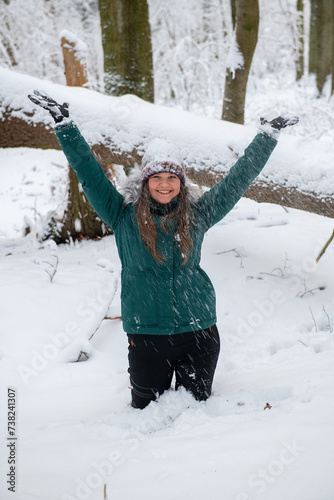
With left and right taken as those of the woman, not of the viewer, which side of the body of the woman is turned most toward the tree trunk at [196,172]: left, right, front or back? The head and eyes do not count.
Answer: back

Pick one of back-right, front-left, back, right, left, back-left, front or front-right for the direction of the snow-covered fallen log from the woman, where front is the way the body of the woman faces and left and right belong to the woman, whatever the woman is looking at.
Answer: back

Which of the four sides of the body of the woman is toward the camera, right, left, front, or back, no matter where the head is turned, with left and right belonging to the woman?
front

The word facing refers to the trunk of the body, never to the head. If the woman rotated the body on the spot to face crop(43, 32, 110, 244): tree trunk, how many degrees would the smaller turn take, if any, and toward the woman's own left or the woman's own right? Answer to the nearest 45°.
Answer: approximately 180°
